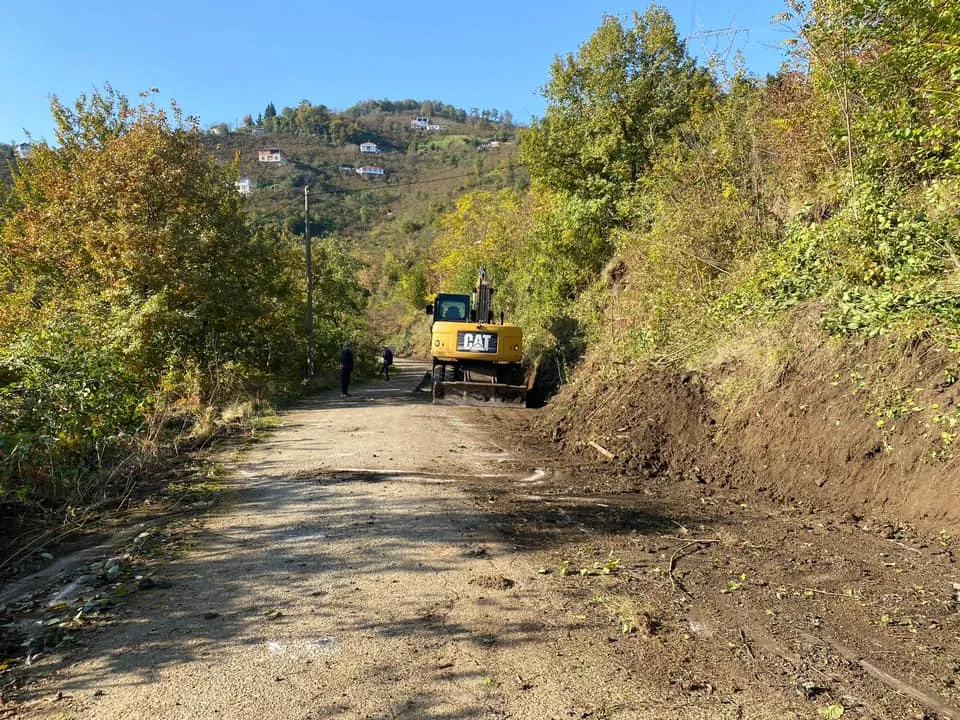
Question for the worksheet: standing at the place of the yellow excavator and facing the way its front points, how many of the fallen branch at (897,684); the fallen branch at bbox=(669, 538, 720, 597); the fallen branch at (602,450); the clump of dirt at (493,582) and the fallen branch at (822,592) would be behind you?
5

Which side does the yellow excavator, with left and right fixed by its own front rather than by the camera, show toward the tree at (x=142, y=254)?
left

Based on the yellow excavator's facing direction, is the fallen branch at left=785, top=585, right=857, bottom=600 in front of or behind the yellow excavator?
behind

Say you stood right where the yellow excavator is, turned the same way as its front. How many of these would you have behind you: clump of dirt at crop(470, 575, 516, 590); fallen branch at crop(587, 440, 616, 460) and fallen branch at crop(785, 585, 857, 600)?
3

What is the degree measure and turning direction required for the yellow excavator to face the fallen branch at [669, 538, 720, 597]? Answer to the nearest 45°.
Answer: approximately 180°

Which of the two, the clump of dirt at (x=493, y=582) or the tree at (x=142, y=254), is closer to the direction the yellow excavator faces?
the tree

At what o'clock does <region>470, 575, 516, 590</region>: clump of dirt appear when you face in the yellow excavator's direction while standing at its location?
The clump of dirt is roughly at 6 o'clock from the yellow excavator.

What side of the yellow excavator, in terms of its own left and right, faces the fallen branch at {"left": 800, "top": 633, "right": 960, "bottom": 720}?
back

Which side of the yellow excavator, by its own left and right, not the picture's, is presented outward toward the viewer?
back
